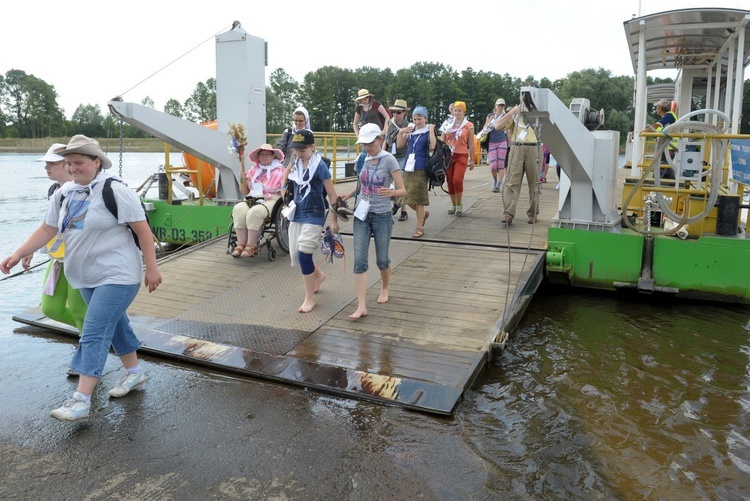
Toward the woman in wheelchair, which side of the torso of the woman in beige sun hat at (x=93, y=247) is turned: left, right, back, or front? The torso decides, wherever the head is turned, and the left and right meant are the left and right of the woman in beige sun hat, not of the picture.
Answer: back

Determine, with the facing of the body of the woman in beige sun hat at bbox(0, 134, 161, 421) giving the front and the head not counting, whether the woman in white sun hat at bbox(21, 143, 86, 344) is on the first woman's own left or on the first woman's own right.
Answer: on the first woman's own right

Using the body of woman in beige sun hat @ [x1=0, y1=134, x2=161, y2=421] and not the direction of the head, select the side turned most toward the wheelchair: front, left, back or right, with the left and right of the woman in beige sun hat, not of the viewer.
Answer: back

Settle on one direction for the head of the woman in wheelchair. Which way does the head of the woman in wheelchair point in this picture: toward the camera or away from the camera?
toward the camera

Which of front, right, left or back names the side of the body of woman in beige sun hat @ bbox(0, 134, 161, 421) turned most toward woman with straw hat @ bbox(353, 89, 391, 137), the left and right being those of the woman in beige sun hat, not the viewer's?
back

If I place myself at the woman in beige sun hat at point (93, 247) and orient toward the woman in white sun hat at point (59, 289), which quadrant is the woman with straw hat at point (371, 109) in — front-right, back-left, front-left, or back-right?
front-right
